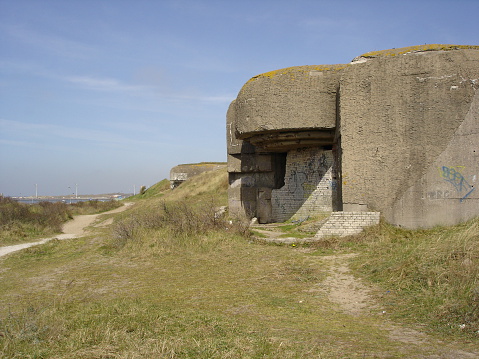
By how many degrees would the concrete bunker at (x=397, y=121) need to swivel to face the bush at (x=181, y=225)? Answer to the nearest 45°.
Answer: approximately 45° to its right

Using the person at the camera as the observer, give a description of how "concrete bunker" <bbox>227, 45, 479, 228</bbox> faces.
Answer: facing the viewer and to the left of the viewer
